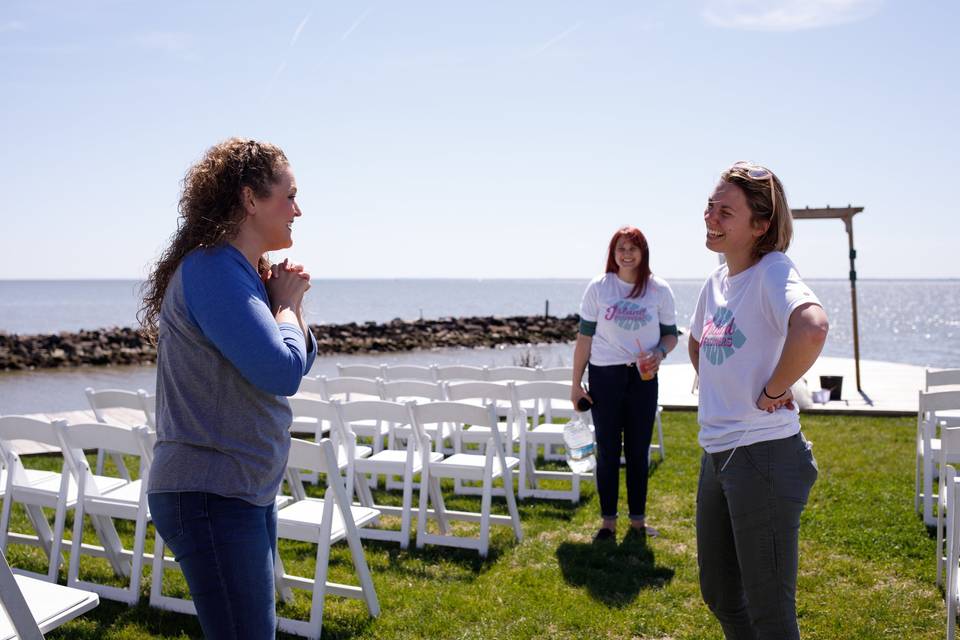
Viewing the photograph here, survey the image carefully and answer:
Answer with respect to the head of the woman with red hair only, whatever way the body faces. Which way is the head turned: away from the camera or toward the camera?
toward the camera

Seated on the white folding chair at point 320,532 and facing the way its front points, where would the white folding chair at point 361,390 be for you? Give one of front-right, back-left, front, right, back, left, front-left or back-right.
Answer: front-left

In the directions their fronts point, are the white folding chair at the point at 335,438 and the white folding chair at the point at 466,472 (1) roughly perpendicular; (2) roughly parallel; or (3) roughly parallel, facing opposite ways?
roughly parallel

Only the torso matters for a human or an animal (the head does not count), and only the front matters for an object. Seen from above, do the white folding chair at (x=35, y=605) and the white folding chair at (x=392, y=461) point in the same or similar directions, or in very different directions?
same or similar directions

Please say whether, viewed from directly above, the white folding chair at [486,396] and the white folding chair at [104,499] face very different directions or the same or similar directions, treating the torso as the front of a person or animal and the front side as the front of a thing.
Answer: same or similar directions

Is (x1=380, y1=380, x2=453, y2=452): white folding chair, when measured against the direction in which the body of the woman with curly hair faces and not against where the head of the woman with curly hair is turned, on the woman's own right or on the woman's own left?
on the woman's own left

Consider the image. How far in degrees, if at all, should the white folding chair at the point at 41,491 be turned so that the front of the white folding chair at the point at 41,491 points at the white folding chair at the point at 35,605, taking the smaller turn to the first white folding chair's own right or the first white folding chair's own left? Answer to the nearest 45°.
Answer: approximately 135° to the first white folding chair's own right

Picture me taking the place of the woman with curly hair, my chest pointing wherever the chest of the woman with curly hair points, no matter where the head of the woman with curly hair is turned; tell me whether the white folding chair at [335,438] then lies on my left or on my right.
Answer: on my left

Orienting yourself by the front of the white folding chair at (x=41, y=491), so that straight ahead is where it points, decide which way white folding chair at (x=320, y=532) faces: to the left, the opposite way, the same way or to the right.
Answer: the same way

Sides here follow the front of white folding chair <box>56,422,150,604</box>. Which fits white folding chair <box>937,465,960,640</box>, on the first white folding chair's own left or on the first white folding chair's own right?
on the first white folding chair's own right

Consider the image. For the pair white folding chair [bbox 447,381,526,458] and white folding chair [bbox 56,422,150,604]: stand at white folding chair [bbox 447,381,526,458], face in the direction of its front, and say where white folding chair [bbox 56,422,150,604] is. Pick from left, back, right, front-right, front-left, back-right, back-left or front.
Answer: back

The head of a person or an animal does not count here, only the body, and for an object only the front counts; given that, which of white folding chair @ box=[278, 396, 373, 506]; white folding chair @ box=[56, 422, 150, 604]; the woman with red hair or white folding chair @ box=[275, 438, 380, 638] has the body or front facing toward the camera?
the woman with red hair

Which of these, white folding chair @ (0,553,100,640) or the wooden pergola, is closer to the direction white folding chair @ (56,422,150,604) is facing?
the wooden pergola

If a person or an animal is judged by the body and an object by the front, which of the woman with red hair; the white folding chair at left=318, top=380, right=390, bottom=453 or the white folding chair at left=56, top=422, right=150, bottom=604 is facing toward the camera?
the woman with red hair

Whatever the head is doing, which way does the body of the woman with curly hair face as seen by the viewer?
to the viewer's right

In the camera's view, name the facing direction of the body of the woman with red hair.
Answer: toward the camera

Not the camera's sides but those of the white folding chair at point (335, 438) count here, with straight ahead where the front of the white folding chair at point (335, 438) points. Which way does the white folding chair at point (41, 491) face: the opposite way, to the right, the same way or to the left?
the same way

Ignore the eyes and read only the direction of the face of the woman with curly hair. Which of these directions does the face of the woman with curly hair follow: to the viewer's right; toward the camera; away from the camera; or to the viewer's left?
to the viewer's right
